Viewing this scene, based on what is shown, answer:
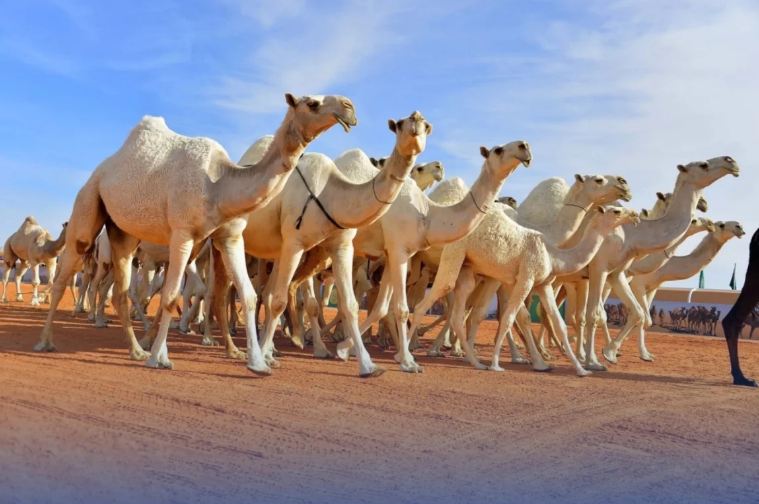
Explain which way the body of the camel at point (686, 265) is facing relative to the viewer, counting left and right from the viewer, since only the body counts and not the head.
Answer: facing to the right of the viewer

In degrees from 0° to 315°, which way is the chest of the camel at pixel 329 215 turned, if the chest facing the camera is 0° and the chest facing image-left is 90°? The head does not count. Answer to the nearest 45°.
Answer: approximately 315°

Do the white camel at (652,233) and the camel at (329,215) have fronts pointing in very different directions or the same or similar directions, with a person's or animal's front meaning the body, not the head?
same or similar directions

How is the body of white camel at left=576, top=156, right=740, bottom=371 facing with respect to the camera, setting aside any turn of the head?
to the viewer's right

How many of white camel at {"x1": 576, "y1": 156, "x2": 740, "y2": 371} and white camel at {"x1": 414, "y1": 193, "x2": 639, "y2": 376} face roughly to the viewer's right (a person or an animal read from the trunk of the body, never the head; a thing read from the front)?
2

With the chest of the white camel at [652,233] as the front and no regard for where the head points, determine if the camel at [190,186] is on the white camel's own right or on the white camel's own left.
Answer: on the white camel's own right

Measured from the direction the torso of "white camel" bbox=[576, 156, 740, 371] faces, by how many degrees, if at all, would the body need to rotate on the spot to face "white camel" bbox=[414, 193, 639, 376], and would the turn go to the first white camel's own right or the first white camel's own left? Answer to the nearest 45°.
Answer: approximately 135° to the first white camel's own right

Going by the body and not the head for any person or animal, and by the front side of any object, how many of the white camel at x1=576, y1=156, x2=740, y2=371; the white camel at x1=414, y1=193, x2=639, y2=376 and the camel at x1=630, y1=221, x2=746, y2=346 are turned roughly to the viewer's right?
3

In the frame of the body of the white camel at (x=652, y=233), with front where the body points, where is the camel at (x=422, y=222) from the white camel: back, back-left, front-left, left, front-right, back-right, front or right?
back-right

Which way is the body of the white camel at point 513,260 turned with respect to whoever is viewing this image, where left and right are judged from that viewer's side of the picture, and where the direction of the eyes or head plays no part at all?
facing to the right of the viewer
